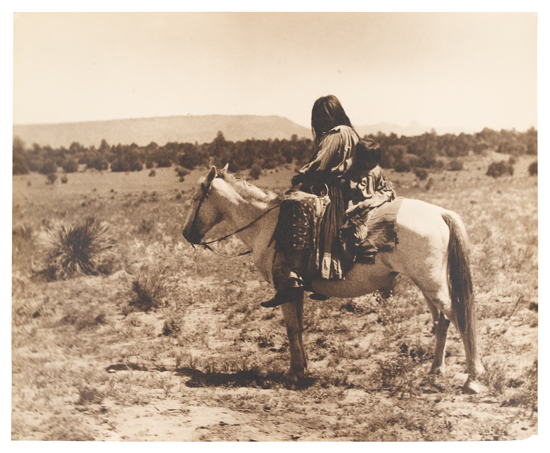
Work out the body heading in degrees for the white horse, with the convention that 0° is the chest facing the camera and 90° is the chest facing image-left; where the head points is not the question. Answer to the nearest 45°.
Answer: approximately 90°
